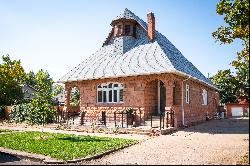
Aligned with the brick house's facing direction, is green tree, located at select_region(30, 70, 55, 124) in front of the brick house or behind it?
in front

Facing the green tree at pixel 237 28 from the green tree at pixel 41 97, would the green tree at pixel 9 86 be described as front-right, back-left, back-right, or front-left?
back-left

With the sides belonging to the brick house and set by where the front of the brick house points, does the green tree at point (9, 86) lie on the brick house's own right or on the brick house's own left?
on the brick house's own right

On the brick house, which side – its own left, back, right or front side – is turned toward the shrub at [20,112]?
right

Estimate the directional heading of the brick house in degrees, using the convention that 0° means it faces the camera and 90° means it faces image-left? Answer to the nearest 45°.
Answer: approximately 45°

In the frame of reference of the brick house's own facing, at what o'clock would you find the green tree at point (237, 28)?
The green tree is roughly at 10 o'clock from the brick house.
